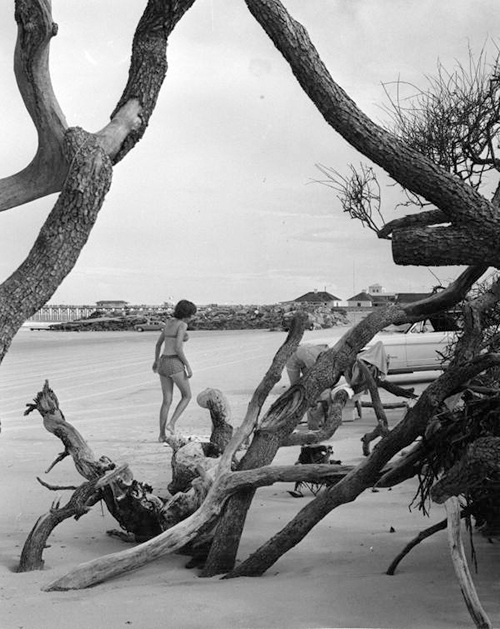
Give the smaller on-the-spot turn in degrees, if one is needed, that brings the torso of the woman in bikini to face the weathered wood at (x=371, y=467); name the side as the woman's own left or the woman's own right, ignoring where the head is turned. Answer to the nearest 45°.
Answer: approximately 135° to the woman's own right

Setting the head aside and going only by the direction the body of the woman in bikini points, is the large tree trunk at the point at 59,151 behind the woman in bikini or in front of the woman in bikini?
behind

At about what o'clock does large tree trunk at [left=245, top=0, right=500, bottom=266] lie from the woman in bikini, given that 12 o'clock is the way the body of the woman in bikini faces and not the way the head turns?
The large tree trunk is roughly at 4 o'clock from the woman in bikini.
